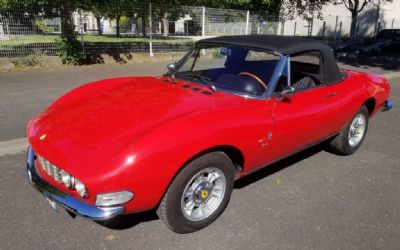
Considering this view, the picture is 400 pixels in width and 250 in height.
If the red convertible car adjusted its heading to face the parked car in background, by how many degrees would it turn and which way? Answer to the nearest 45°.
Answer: approximately 180°

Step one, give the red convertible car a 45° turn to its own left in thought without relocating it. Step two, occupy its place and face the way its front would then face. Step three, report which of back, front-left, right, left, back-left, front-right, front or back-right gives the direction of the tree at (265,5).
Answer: back

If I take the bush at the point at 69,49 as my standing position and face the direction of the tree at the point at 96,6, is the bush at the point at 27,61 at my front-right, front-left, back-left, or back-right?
back-left

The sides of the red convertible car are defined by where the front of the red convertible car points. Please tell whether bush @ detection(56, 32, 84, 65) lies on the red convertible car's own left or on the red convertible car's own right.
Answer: on the red convertible car's own right

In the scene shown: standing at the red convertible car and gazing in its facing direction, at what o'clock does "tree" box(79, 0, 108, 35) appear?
The tree is roughly at 4 o'clock from the red convertible car.

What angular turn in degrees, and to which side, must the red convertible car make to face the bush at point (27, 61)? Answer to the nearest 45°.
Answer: approximately 90° to its right

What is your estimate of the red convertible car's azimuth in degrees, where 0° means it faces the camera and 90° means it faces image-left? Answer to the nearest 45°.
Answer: approximately 45°
